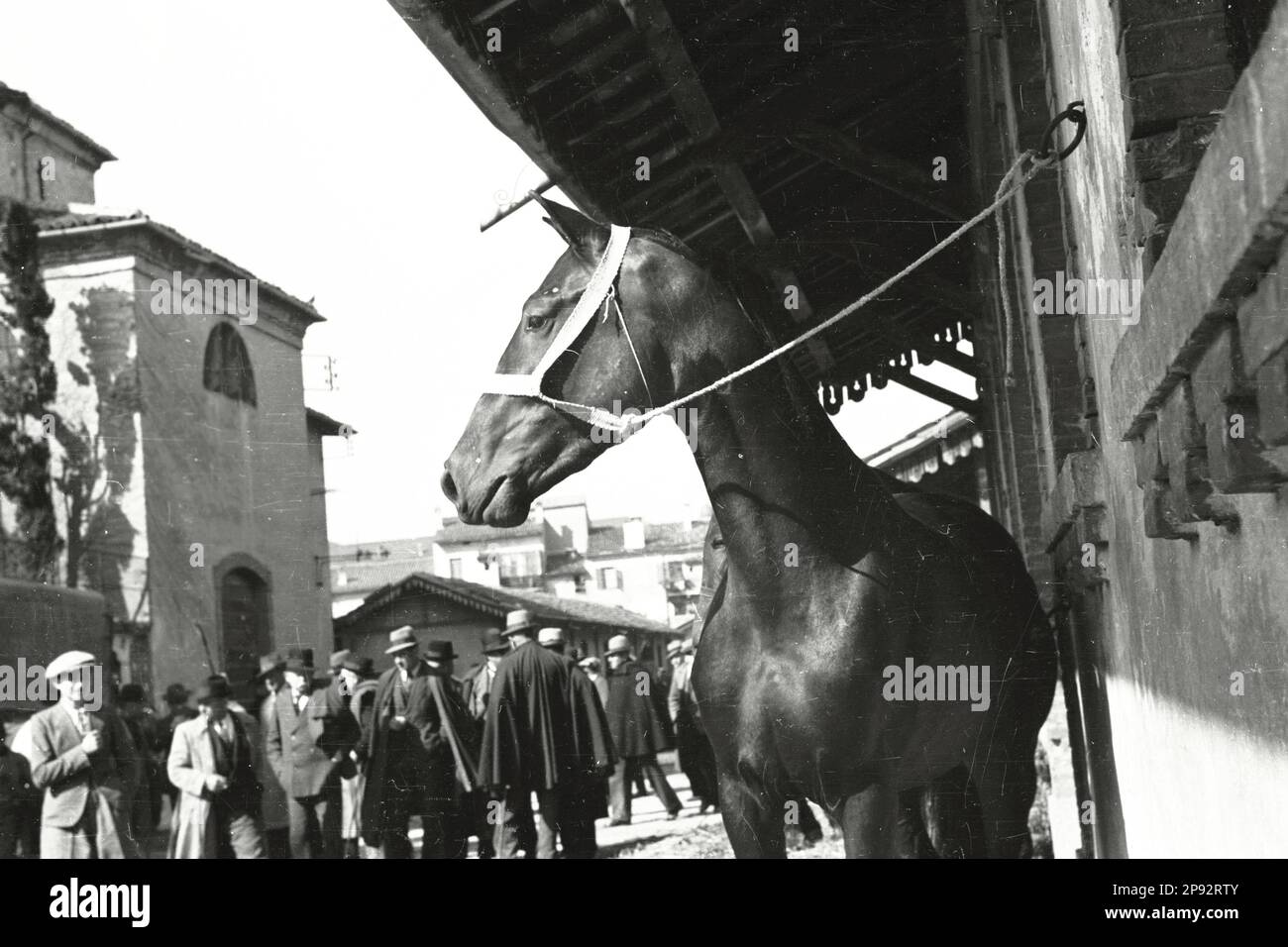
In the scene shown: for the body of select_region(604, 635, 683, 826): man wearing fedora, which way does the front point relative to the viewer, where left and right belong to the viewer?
facing to the left of the viewer

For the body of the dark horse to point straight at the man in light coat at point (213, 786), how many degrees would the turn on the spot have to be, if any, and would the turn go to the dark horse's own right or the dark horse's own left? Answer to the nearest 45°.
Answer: approximately 90° to the dark horse's own right
